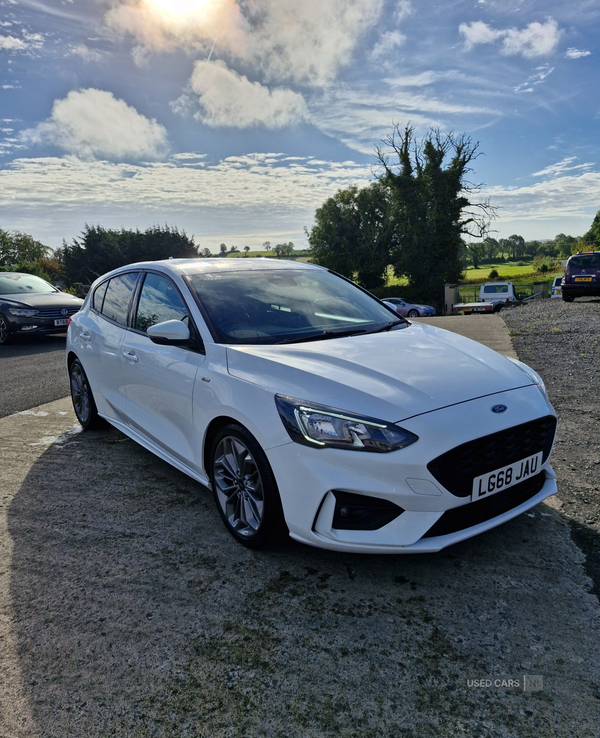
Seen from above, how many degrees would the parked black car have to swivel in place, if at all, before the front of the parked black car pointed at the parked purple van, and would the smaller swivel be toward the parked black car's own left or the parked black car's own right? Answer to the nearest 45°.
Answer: approximately 45° to the parked black car's own left

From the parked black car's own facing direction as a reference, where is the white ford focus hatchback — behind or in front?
in front

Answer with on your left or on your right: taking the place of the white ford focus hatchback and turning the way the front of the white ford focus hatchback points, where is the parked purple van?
on your left

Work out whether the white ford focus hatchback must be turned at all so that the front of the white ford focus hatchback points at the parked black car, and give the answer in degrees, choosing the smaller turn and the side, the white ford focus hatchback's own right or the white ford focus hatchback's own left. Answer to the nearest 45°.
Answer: approximately 180°

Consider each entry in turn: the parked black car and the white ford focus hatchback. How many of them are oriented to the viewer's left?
0

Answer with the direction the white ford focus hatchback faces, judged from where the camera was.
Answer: facing the viewer and to the right of the viewer
